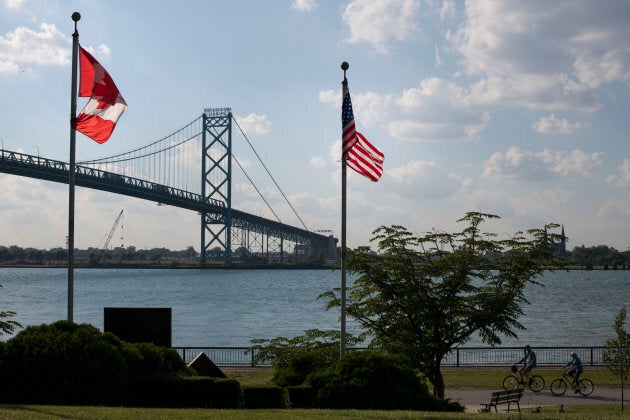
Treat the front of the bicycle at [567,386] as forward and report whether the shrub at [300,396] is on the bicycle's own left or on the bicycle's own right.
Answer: on the bicycle's own left

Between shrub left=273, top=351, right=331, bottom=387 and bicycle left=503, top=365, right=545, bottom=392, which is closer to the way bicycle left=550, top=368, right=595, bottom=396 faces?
the bicycle

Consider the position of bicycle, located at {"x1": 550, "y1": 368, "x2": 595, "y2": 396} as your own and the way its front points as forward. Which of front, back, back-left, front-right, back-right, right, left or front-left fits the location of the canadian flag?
front-left

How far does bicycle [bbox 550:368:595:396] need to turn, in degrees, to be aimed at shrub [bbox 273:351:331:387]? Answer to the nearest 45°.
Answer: approximately 45° to its left

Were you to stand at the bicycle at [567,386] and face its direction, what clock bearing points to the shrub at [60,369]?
The shrub is roughly at 10 o'clock from the bicycle.

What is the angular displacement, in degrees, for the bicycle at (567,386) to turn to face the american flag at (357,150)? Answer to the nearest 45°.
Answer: approximately 45° to its left

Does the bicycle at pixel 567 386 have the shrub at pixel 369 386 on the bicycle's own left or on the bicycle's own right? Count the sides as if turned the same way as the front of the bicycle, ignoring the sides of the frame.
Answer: on the bicycle's own left

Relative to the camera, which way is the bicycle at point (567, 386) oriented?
to the viewer's left
